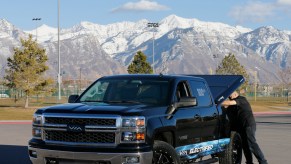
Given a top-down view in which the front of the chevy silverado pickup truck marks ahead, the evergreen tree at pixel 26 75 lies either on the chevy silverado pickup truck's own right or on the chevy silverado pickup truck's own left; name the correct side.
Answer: on the chevy silverado pickup truck's own right

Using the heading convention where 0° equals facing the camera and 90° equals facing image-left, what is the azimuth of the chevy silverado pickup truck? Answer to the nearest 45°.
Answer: approximately 45°
